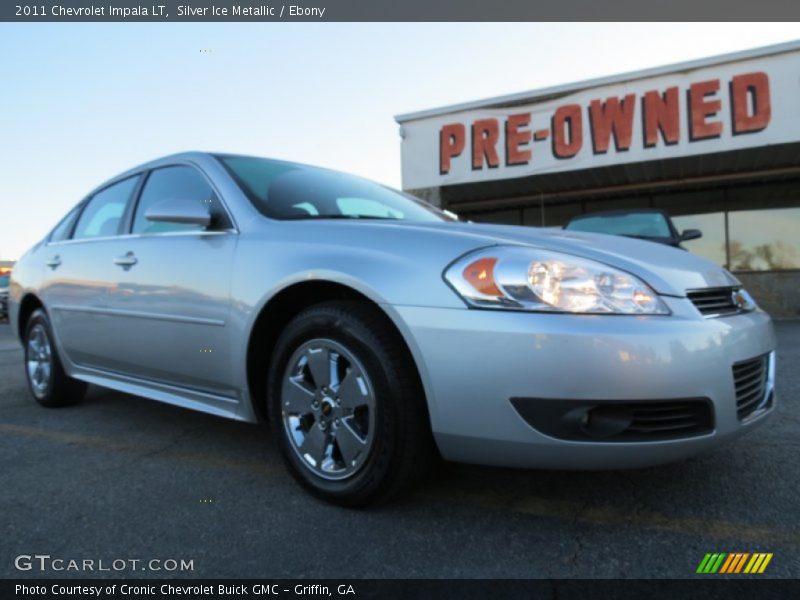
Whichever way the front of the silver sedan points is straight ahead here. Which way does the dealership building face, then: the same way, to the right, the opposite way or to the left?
to the right

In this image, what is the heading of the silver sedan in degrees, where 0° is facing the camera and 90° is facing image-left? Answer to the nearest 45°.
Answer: approximately 315°

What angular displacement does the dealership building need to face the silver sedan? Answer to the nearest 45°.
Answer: approximately 45° to its left

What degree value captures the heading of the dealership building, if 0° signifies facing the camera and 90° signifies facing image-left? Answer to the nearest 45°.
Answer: approximately 45°
